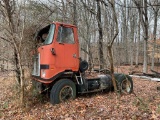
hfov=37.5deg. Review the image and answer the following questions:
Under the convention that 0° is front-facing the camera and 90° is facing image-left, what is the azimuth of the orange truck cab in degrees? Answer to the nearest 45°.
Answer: approximately 45°
